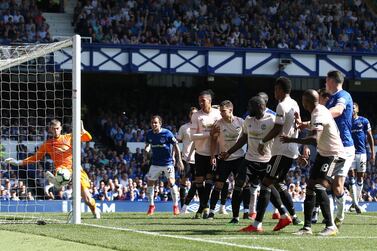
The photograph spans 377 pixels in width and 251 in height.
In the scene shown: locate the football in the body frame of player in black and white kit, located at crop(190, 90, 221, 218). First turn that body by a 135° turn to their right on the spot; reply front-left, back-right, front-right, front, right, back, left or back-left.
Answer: front-left

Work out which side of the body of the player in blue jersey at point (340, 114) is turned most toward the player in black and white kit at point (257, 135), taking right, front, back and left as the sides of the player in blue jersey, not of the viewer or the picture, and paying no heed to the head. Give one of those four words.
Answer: front

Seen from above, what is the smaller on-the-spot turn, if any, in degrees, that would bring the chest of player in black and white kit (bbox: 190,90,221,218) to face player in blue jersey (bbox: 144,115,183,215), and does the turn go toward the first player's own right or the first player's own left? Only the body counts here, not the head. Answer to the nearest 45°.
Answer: approximately 90° to the first player's own right

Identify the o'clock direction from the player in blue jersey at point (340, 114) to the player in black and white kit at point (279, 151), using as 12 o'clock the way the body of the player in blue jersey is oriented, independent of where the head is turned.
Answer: The player in black and white kit is roughly at 11 o'clock from the player in blue jersey.

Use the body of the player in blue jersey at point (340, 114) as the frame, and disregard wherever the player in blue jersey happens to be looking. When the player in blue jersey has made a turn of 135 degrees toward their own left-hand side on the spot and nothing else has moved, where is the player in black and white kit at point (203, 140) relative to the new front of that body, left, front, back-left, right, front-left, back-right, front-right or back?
back

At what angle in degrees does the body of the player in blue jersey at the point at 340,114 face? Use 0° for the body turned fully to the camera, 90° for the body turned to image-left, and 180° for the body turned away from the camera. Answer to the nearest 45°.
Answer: approximately 90°

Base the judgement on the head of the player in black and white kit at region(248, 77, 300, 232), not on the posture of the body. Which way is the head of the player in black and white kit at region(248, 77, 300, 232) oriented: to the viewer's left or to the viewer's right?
to the viewer's left

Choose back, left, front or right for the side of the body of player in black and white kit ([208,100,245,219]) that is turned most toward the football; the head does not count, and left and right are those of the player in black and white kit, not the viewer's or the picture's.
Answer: front
